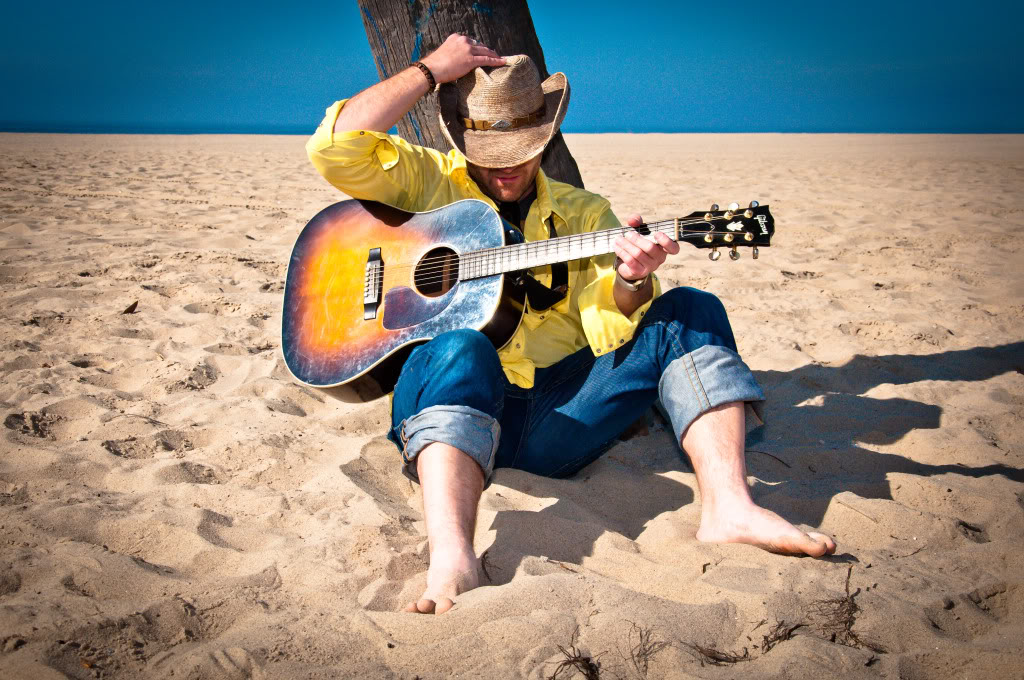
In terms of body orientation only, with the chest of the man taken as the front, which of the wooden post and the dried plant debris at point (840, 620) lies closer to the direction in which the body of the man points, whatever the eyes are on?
the dried plant debris

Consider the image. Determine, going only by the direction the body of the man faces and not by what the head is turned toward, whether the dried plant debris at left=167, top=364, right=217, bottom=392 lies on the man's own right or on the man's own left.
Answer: on the man's own right

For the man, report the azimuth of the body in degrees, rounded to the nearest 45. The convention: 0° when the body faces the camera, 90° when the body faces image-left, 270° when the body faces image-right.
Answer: approximately 0°

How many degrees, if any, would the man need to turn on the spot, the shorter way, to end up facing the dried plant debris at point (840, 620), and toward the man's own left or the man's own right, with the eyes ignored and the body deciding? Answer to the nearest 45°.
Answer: approximately 45° to the man's own left

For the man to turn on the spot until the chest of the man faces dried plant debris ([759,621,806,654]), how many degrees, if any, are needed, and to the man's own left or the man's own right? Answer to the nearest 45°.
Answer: approximately 45° to the man's own left

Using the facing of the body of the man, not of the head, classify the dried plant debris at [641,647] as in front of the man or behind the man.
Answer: in front

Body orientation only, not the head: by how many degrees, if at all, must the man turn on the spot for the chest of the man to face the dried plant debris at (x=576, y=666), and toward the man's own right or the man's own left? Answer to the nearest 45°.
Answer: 0° — they already face it

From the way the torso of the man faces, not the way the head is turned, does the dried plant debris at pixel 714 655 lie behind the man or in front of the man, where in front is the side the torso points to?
in front

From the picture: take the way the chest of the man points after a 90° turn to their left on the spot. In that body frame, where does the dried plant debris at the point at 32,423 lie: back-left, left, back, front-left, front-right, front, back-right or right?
back
